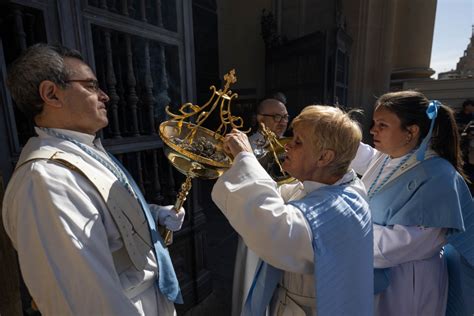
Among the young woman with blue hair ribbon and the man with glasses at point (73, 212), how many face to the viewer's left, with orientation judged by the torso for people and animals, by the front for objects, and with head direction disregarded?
1

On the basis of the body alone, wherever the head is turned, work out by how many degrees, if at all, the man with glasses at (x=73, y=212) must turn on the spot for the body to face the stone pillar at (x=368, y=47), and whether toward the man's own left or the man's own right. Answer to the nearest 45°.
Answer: approximately 45° to the man's own left

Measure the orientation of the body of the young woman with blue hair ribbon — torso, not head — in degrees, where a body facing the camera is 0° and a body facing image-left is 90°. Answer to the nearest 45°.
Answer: approximately 90°

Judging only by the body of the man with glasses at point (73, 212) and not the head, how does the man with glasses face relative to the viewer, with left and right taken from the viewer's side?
facing to the right of the viewer

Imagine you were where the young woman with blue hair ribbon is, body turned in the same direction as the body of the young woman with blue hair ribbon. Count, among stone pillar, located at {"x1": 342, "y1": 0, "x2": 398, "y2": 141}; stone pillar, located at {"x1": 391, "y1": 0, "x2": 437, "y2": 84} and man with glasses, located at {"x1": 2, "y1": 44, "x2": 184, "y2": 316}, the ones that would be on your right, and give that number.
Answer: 2

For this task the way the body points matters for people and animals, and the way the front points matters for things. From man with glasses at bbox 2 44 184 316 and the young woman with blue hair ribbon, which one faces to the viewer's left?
the young woman with blue hair ribbon

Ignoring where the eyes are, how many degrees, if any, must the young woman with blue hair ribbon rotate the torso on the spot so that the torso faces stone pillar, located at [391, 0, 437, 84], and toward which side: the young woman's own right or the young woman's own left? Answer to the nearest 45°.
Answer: approximately 90° to the young woman's own right

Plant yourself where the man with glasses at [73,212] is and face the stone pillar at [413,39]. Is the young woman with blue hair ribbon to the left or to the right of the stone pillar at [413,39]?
right

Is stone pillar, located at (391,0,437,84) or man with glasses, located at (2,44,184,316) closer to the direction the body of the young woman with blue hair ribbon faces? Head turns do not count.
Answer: the man with glasses

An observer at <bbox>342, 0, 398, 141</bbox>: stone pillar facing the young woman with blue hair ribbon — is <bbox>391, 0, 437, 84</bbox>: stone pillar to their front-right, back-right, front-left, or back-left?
back-left

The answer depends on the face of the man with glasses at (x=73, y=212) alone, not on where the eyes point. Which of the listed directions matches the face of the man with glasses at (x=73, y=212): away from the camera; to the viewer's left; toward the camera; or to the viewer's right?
to the viewer's right
